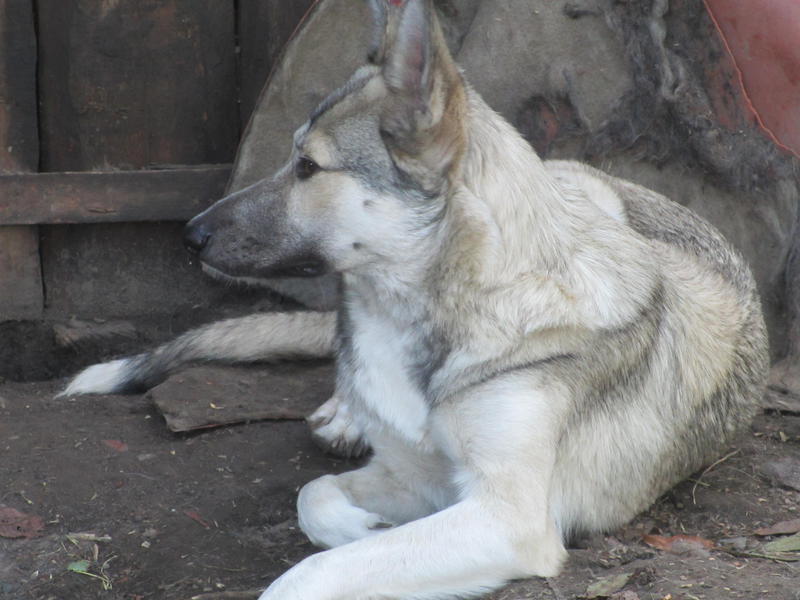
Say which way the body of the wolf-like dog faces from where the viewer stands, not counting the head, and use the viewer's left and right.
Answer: facing the viewer and to the left of the viewer

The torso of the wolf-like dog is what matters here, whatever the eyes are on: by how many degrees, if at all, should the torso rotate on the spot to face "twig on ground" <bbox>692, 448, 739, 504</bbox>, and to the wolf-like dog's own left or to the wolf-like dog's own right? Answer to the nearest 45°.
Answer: approximately 180°

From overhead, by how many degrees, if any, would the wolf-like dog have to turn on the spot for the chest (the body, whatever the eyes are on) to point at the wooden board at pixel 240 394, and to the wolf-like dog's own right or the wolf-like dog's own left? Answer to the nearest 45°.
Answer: approximately 90° to the wolf-like dog's own right

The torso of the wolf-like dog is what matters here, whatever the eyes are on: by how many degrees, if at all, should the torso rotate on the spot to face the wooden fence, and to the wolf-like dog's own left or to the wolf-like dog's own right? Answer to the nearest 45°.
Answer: approximately 90° to the wolf-like dog's own right

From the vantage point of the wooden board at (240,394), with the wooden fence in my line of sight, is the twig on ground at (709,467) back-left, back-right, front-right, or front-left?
back-right

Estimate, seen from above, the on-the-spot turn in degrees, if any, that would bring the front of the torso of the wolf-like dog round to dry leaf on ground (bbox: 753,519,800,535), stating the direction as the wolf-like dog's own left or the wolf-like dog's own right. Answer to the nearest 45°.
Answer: approximately 135° to the wolf-like dog's own left
